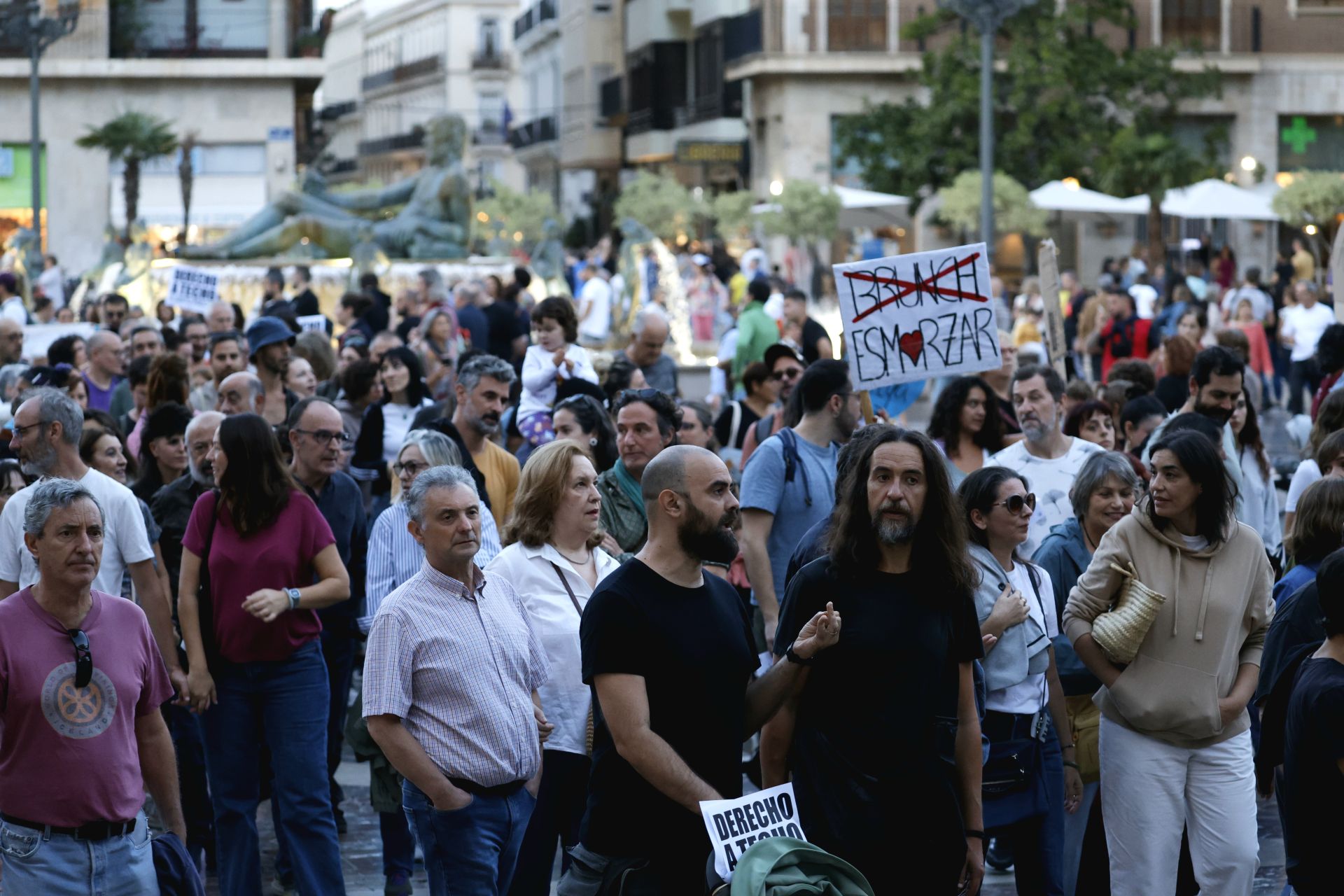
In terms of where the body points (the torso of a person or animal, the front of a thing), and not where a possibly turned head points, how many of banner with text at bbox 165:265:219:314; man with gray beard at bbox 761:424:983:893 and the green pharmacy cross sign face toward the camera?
3

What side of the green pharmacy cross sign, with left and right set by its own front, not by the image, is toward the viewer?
front

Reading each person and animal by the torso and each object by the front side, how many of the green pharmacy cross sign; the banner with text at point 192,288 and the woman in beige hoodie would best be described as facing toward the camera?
3

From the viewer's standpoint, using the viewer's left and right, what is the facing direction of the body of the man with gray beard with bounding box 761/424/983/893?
facing the viewer

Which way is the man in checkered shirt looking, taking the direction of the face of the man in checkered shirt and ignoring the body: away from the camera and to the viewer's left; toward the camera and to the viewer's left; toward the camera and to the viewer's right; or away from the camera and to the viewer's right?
toward the camera and to the viewer's right

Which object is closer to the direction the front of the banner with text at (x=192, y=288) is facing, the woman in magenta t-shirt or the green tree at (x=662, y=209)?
the woman in magenta t-shirt

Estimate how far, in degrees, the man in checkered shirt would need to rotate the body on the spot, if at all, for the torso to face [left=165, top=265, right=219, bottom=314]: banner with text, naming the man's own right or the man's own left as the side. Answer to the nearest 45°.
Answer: approximately 135° to the man's own left

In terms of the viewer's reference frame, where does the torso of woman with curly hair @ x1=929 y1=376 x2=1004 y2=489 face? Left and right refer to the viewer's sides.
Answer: facing the viewer and to the right of the viewer

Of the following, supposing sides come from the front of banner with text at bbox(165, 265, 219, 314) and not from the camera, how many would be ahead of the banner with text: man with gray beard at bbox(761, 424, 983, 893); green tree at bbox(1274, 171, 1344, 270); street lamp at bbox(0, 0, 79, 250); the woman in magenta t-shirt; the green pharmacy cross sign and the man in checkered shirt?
3

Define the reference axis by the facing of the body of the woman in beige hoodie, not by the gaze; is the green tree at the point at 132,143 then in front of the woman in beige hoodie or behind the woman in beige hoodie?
behind

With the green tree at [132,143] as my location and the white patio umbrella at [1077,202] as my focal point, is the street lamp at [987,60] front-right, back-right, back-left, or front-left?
front-right

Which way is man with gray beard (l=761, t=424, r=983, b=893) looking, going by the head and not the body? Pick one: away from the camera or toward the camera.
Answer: toward the camera

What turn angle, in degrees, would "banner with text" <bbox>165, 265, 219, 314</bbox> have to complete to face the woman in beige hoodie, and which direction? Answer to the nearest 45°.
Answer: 0° — it already faces them

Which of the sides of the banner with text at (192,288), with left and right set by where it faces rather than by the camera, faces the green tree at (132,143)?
back
